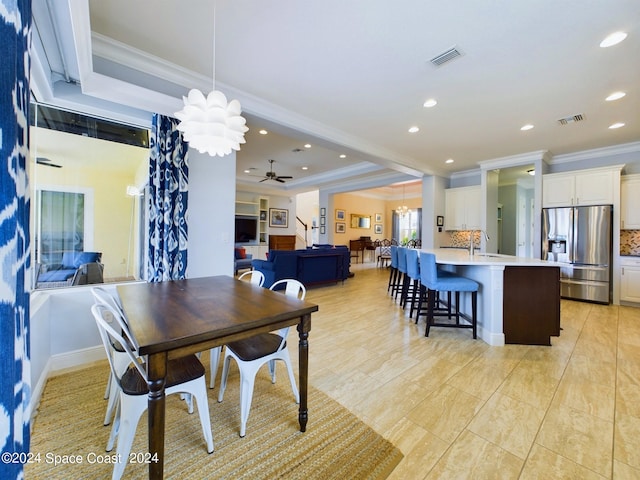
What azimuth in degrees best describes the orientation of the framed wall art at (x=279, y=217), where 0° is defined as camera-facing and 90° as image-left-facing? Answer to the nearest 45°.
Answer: approximately 315°

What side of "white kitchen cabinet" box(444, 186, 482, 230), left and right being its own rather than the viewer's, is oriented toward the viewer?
front

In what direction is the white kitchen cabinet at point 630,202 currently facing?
toward the camera

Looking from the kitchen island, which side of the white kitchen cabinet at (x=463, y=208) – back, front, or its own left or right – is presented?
front

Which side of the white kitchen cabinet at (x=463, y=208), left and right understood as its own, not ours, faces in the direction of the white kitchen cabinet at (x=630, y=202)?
left

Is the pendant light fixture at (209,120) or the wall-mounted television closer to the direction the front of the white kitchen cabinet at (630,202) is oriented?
the pendant light fixture

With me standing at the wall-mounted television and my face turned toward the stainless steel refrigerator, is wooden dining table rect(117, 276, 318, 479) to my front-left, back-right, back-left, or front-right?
front-right

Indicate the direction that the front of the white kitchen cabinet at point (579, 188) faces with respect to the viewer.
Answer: facing the viewer

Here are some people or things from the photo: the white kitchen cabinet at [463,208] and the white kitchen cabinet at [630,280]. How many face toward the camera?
2

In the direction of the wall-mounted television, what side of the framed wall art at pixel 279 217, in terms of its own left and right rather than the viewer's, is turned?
right

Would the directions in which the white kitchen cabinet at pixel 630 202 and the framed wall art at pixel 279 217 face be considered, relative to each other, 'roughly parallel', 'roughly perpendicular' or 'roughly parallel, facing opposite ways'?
roughly perpendicular

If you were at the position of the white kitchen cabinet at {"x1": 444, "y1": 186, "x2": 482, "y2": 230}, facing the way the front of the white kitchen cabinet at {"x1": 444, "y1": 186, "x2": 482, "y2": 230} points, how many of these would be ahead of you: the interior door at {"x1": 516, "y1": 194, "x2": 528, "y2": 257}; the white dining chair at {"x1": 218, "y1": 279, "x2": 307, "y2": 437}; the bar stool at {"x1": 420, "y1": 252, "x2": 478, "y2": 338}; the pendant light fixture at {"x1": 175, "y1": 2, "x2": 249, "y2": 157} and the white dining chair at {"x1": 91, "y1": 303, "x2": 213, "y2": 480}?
4

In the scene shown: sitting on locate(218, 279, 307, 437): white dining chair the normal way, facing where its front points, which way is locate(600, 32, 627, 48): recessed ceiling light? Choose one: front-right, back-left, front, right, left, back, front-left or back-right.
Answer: back-left

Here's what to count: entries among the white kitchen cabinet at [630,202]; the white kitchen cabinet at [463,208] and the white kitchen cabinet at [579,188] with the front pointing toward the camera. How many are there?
3

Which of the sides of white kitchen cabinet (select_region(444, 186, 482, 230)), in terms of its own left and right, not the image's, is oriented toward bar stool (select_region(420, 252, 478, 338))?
front

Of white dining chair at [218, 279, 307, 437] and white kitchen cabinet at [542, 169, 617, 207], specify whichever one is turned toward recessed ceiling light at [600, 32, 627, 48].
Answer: the white kitchen cabinet
